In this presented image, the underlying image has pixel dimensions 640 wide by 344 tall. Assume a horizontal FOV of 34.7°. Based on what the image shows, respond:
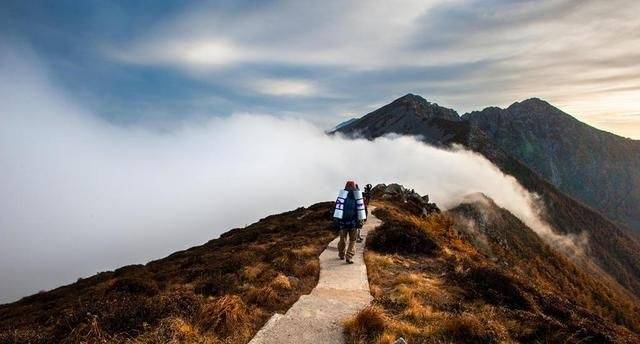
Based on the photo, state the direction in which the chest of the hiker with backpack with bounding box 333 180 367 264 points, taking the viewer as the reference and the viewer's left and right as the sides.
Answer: facing away from the viewer

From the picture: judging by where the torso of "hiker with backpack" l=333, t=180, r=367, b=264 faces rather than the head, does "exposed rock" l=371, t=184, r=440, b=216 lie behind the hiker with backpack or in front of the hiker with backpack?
in front

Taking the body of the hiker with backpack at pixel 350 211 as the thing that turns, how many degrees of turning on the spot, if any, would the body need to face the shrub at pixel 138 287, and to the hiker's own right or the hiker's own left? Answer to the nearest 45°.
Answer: approximately 90° to the hiker's own left
